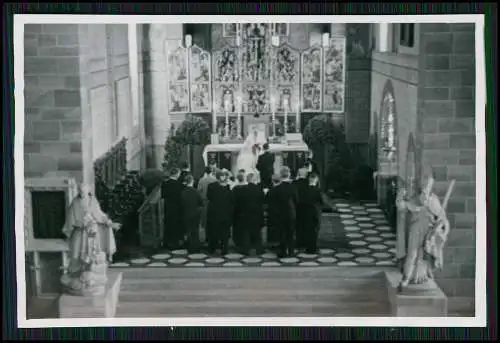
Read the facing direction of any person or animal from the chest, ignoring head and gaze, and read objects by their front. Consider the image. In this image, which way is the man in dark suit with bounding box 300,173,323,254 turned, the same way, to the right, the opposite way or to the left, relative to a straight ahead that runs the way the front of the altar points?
the opposite way

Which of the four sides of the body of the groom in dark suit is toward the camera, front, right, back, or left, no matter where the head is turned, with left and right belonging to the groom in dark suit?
back

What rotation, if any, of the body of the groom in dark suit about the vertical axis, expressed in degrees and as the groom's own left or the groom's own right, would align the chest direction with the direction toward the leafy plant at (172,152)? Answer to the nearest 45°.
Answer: approximately 90° to the groom's own left

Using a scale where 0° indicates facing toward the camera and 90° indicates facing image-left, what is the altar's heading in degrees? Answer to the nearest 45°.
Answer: approximately 0°

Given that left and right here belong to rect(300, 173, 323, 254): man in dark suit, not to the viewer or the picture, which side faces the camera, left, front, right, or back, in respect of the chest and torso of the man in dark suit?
back
